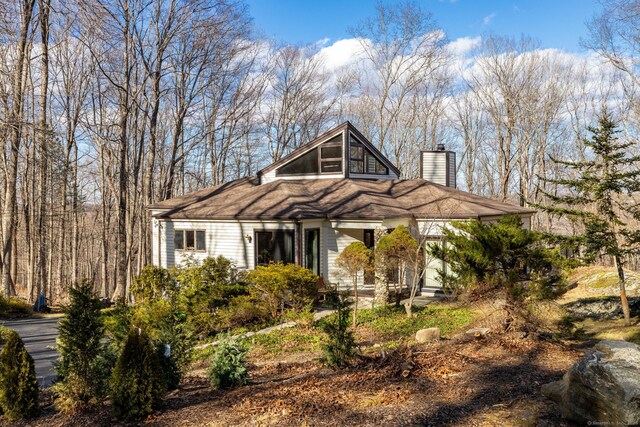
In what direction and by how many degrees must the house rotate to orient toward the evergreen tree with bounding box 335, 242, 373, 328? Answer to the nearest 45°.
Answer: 0° — it already faces it

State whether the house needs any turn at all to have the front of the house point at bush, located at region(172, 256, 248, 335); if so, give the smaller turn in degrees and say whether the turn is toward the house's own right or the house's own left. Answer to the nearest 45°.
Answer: approximately 45° to the house's own right

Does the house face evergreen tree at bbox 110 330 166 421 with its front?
yes

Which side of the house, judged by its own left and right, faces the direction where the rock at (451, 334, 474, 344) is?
front

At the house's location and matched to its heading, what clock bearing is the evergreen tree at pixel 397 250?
The evergreen tree is roughly at 11 o'clock from the house.

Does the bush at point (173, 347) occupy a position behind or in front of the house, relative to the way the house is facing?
in front

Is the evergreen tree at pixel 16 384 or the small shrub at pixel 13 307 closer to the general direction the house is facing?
the evergreen tree

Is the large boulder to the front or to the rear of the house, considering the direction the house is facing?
to the front

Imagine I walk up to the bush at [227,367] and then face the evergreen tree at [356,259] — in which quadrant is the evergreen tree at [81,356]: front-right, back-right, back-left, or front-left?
back-left

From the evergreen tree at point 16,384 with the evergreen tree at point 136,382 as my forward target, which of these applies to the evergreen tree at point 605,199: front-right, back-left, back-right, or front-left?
front-left

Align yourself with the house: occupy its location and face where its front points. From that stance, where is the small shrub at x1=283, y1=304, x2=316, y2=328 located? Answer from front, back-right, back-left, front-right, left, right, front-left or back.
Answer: front

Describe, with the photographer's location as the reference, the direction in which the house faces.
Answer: facing the viewer

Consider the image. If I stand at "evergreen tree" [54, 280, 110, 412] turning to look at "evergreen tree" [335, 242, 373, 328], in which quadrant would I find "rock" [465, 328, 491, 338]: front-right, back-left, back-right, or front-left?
front-right

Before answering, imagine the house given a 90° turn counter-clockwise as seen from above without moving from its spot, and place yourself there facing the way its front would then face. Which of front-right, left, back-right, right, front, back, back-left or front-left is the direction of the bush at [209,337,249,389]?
right

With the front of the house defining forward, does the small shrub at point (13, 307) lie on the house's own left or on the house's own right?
on the house's own right
